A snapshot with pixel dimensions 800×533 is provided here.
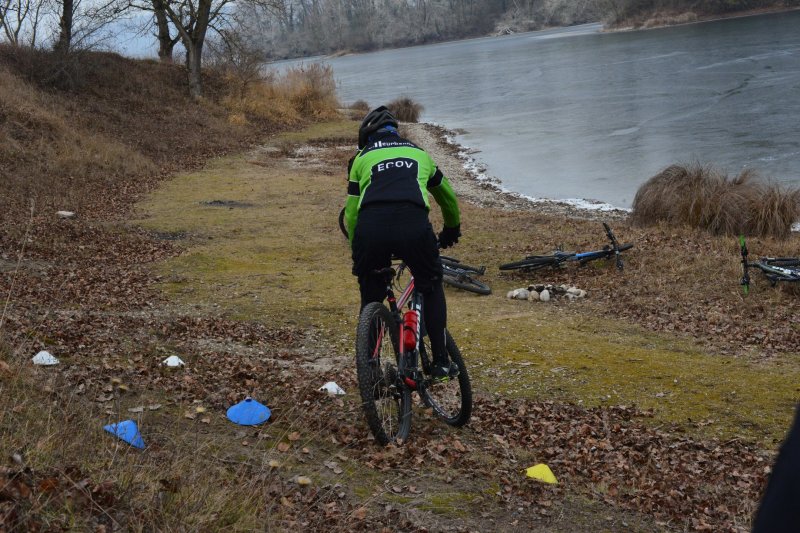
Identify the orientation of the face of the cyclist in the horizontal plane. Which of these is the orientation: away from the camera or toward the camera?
away from the camera

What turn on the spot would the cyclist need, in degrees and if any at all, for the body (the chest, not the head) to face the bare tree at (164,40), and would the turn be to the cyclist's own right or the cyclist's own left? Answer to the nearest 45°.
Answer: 0° — they already face it

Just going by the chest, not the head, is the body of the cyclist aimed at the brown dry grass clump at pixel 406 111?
yes

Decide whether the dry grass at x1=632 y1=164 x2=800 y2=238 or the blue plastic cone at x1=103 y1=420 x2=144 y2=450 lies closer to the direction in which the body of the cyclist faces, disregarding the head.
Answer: the dry grass

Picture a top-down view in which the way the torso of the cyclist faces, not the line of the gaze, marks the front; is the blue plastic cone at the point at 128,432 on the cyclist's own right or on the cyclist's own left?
on the cyclist's own left

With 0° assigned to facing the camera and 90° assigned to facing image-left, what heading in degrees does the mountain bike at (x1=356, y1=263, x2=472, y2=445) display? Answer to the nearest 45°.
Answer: approximately 225°

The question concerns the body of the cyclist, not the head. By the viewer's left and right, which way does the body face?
facing away from the viewer

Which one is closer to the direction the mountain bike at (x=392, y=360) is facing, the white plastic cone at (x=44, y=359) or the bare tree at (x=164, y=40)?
the bare tree

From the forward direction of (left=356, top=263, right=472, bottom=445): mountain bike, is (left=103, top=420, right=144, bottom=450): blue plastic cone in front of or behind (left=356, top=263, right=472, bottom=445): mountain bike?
behind

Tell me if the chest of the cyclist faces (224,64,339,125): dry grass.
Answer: yes
